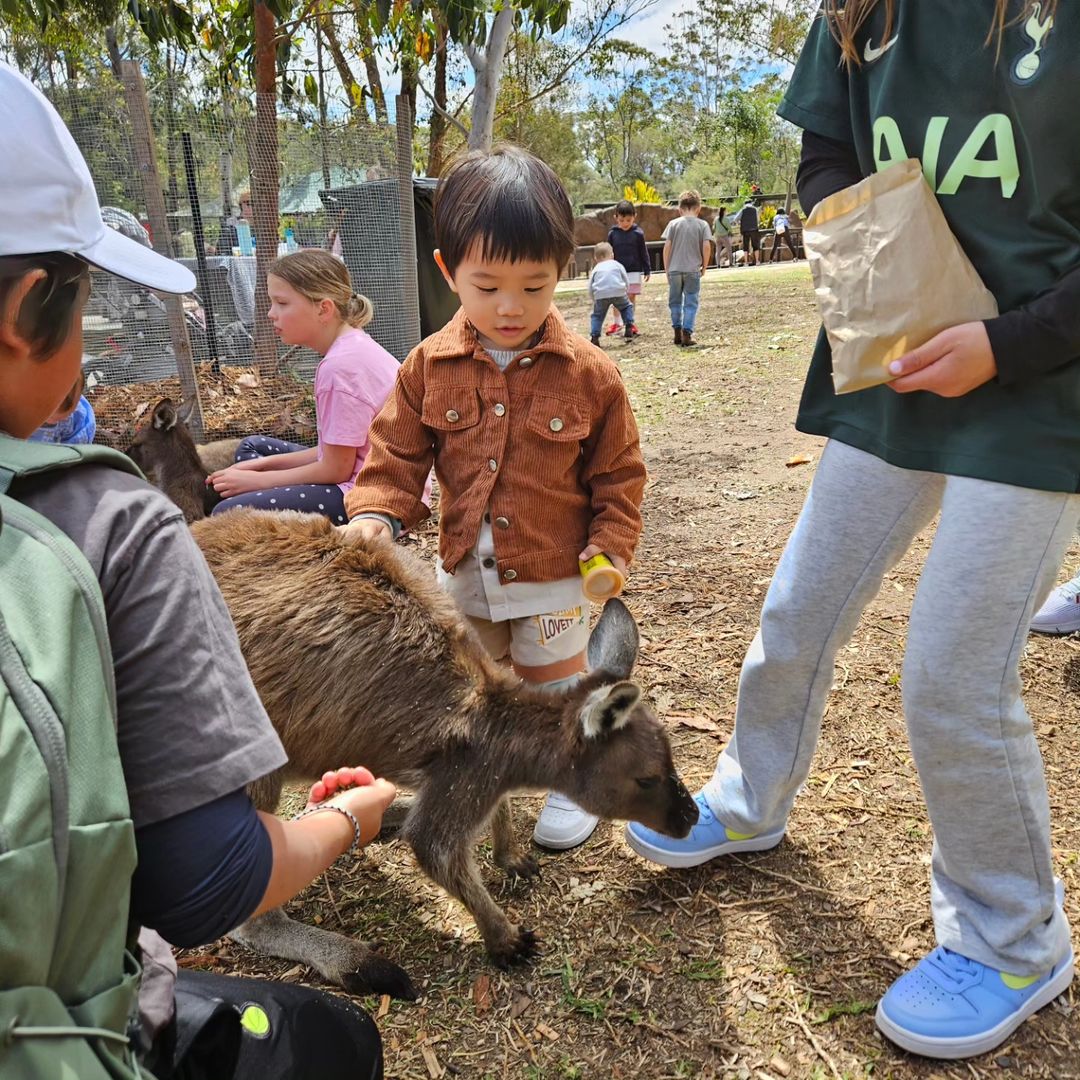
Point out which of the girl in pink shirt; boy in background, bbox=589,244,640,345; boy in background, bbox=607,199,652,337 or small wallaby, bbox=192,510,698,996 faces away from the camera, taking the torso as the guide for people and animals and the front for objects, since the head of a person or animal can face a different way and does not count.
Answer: boy in background, bbox=589,244,640,345

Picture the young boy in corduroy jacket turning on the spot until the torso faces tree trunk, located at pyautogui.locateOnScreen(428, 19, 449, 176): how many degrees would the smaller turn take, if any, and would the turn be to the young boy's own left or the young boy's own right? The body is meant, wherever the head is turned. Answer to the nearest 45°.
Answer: approximately 180°

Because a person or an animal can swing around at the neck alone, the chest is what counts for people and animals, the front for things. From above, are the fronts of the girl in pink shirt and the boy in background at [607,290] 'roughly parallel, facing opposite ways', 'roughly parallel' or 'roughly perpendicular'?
roughly perpendicular

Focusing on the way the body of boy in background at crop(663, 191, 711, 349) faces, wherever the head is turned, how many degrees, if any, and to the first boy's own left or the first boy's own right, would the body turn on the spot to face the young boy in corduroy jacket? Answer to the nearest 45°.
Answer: approximately 180°

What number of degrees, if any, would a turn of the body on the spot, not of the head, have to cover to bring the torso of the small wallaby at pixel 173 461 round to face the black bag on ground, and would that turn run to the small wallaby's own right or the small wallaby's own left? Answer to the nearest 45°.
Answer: approximately 90° to the small wallaby's own left

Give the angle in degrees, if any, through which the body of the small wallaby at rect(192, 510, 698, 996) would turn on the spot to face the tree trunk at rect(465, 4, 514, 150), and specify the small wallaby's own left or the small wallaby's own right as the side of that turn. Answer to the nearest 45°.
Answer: approximately 90° to the small wallaby's own left

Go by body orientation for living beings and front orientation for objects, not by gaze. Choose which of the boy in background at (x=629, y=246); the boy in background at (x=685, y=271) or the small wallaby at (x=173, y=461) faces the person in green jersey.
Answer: the boy in background at (x=629, y=246)

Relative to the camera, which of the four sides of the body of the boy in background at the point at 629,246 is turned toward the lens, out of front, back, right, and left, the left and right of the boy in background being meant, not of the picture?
front

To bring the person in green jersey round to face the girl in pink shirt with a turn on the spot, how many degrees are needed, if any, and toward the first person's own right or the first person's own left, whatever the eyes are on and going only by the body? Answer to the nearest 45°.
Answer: approximately 90° to the first person's own right

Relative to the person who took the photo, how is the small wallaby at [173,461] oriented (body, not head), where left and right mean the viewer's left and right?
facing to the left of the viewer

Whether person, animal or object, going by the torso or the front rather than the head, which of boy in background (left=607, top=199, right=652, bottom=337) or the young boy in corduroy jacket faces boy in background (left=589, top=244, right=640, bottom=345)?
boy in background (left=607, top=199, right=652, bottom=337)

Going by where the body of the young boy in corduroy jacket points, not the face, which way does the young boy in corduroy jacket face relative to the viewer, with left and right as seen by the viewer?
facing the viewer

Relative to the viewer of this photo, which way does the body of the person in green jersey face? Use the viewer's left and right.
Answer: facing the viewer and to the left of the viewer
